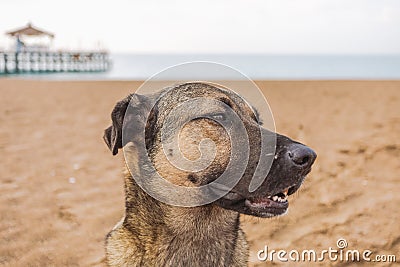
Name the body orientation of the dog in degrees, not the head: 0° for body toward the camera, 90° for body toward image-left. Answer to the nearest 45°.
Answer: approximately 315°

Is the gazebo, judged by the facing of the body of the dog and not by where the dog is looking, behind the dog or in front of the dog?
behind
